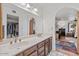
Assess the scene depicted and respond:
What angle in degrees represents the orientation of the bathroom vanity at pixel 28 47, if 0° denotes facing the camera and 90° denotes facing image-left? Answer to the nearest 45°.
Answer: approximately 315°
